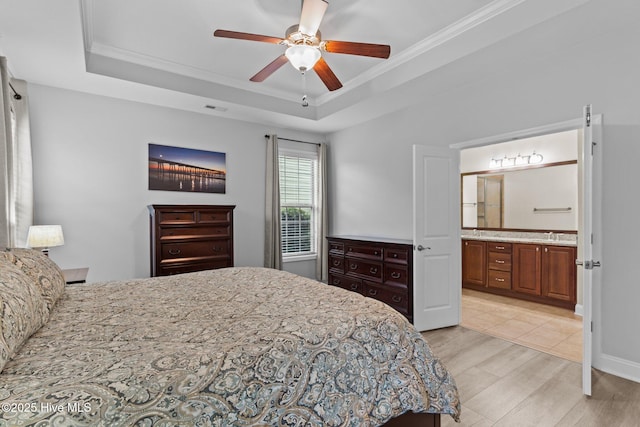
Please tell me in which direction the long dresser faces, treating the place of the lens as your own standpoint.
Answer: facing the viewer and to the left of the viewer

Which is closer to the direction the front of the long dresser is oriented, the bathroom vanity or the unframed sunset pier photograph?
the unframed sunset pier photograph

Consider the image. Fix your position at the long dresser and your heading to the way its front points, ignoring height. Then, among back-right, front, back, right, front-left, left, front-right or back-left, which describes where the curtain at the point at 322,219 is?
right

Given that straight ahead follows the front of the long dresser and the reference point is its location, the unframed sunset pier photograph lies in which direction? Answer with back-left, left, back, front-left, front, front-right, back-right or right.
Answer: front-right

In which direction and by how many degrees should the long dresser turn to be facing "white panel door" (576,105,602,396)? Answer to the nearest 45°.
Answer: approximately 90° to its left

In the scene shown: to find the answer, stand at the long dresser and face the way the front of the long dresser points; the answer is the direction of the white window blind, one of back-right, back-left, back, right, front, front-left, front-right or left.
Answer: right

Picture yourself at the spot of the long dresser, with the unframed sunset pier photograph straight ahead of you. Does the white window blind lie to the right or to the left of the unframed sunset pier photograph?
right

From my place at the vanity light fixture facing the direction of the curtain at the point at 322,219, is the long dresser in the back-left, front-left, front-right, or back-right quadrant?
front-left

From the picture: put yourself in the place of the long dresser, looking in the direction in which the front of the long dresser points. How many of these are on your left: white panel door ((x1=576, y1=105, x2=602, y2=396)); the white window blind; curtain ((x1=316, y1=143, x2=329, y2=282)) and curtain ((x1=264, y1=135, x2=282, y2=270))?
1

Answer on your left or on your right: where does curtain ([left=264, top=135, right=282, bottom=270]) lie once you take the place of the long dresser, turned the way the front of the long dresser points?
on your right

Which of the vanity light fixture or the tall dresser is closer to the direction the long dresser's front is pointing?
the tall dresser

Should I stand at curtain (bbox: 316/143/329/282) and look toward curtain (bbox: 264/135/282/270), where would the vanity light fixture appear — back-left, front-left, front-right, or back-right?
back-left

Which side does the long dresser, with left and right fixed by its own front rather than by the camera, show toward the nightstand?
front

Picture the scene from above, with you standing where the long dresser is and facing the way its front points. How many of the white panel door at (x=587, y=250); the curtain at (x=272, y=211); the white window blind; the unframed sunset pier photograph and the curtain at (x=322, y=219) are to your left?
1
